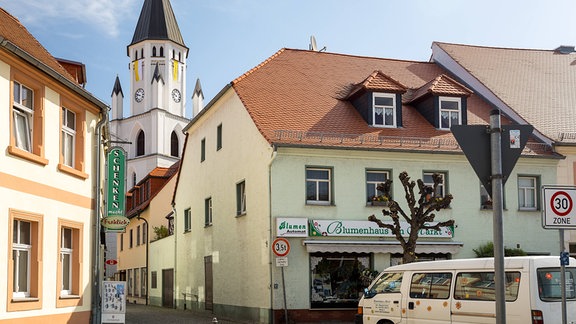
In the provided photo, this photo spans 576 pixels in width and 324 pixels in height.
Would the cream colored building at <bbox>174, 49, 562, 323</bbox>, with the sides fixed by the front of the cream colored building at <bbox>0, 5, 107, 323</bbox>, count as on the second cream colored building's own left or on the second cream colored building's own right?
on the second cream colored building's own left

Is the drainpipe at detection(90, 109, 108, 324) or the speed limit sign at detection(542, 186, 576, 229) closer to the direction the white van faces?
the drainpipe

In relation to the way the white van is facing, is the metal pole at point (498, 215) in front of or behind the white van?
behind

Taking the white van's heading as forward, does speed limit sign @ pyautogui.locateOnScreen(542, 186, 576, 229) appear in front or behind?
behind

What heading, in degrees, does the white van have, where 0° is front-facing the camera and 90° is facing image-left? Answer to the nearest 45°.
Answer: approximately 135°

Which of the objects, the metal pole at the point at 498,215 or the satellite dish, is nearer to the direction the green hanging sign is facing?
the metal pole

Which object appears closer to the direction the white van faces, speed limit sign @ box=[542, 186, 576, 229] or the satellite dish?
the satellite dish

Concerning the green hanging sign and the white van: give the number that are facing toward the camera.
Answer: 1
